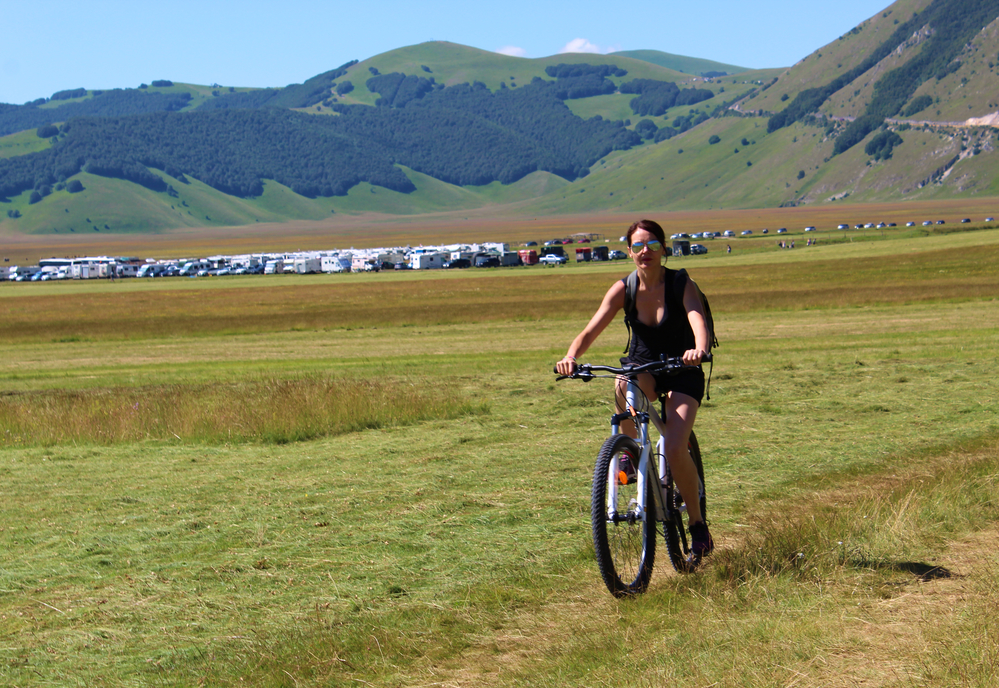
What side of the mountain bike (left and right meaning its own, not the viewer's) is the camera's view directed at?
front
